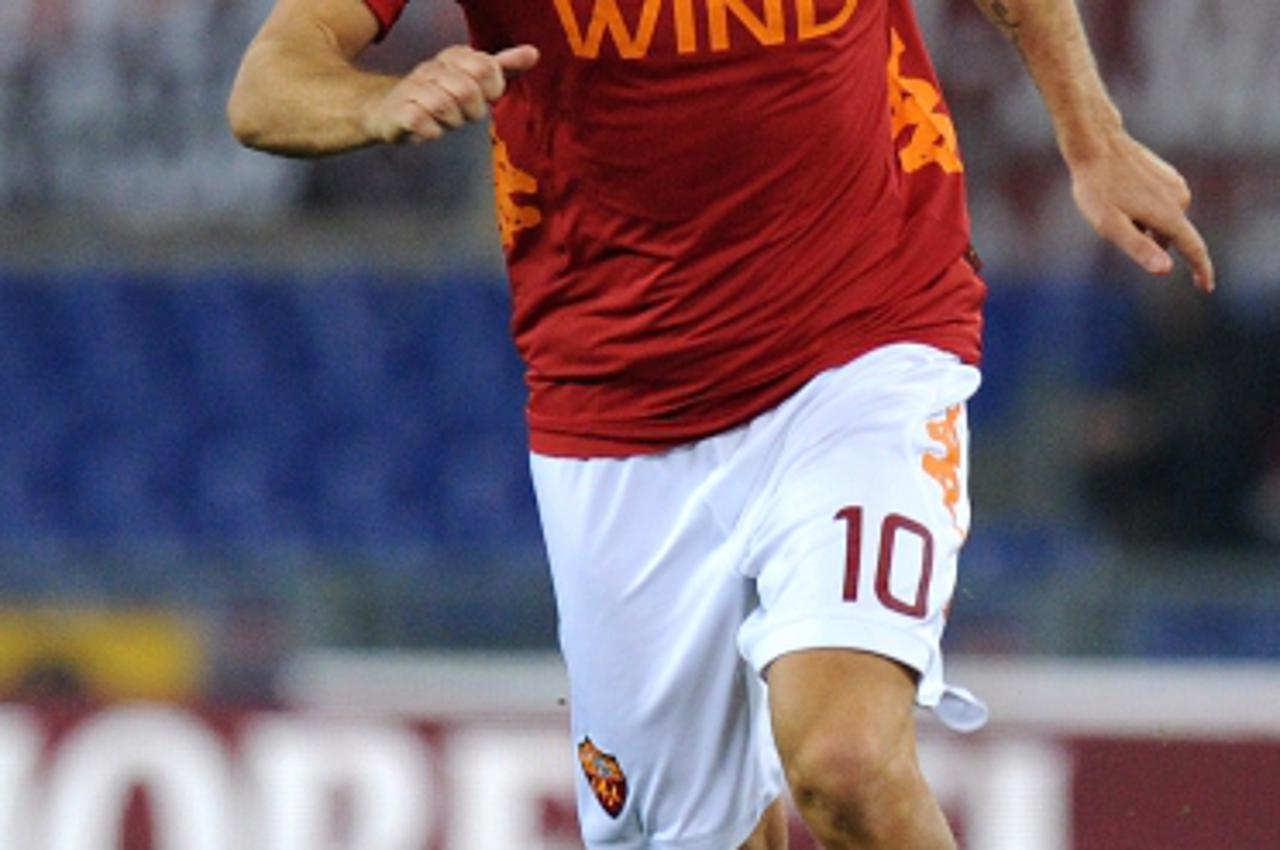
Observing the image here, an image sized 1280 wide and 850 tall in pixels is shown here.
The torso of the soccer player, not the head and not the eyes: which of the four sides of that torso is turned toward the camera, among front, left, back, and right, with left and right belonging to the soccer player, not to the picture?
front
